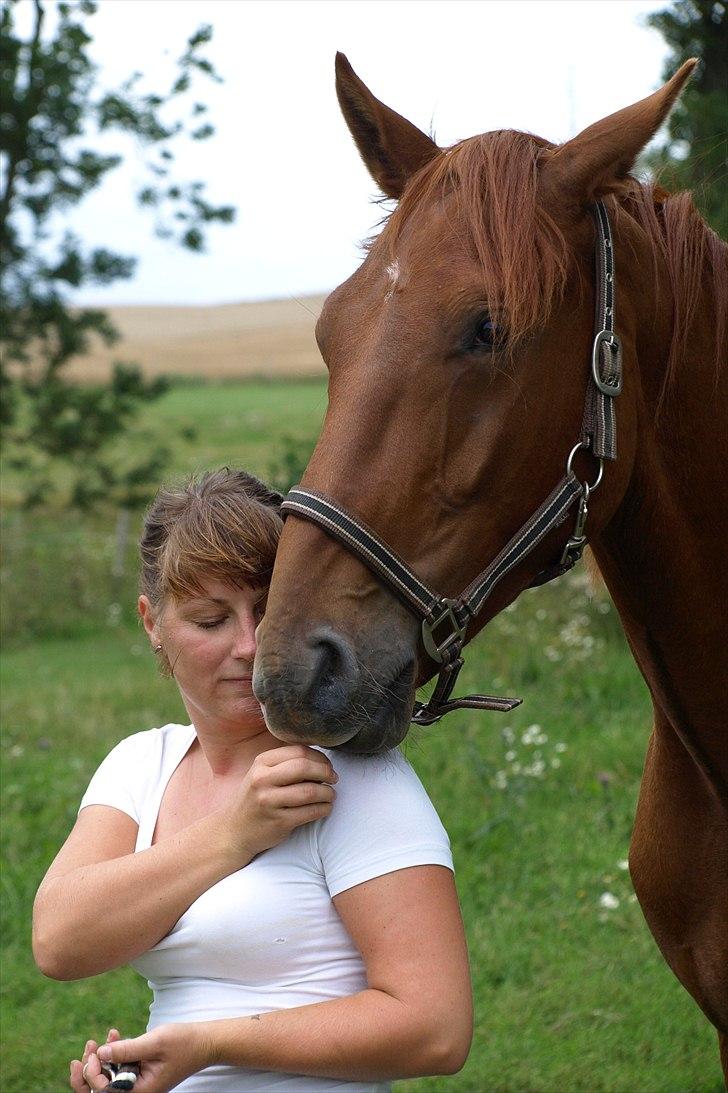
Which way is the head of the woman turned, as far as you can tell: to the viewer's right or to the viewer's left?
to the viewer's right

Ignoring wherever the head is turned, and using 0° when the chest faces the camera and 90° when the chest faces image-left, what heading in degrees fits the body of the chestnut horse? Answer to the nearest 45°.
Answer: approximately 45°

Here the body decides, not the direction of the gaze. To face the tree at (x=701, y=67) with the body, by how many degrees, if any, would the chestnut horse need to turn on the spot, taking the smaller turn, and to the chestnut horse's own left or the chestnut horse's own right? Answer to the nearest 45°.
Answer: approximately 135° to the chestnut horse's own right

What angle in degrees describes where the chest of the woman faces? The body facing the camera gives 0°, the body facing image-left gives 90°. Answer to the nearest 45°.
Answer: approximately 45°
